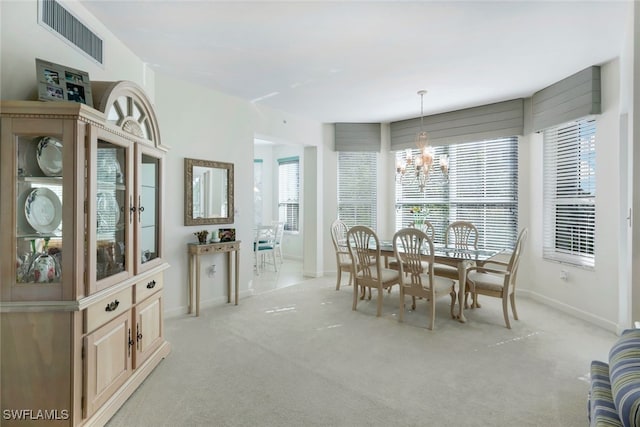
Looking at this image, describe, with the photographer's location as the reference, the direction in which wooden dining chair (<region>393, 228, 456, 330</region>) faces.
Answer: facing away from the viewer and to the right of the viewer

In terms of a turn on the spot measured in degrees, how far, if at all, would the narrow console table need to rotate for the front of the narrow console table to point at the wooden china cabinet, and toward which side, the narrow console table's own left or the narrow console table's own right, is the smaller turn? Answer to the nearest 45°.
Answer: approximately 45° to the narrow console table's own right

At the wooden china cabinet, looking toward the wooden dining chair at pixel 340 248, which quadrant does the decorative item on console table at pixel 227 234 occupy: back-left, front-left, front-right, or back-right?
front-left

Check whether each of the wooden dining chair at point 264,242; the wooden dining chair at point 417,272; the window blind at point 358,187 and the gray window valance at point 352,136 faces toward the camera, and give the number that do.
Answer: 2

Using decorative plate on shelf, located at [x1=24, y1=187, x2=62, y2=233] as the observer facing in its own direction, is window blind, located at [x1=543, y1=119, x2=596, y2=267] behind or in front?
in front

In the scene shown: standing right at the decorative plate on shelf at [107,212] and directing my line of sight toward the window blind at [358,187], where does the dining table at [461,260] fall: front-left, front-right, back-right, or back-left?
front-right

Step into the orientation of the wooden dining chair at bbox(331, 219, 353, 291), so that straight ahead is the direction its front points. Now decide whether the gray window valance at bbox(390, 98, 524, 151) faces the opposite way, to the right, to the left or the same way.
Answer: to the right

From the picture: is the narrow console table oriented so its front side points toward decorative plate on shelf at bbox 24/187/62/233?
no

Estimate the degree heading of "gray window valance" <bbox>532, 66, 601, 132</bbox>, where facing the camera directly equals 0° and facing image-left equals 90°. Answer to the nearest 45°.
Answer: approximately 45°

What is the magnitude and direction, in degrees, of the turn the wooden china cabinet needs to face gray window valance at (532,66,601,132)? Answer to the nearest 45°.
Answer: approximately 45° to its left

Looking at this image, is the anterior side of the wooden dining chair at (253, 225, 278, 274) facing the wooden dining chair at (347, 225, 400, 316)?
no

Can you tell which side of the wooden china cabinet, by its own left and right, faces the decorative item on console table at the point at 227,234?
left

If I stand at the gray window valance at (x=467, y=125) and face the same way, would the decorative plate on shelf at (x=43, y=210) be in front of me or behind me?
in front

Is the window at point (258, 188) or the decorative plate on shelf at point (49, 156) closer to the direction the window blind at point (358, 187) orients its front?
the decorative plate on shelf

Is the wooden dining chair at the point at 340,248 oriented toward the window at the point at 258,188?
no
